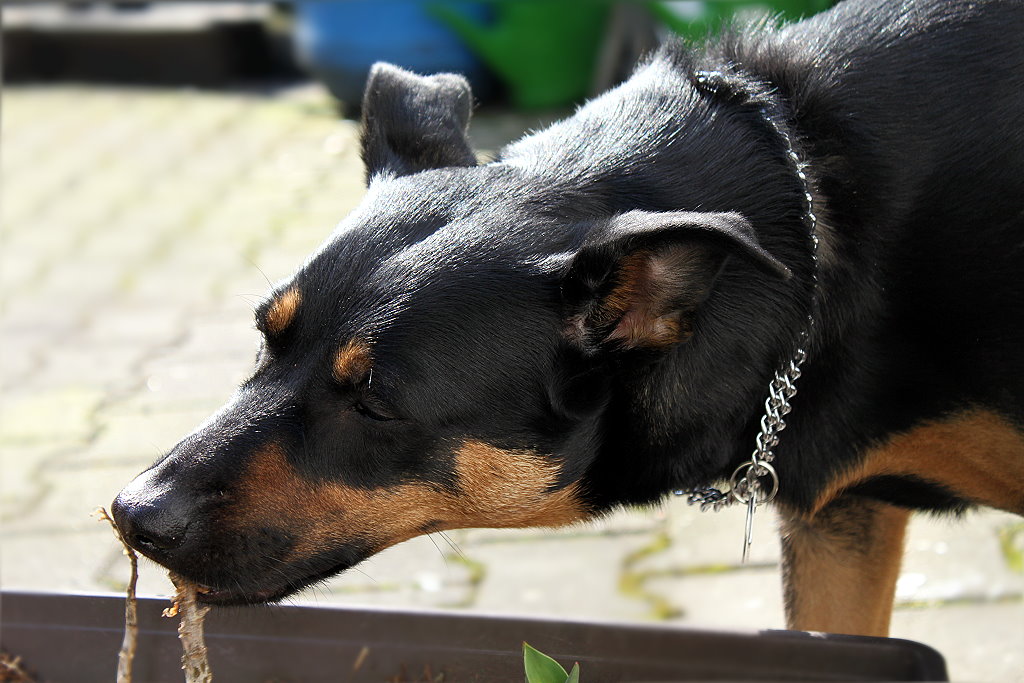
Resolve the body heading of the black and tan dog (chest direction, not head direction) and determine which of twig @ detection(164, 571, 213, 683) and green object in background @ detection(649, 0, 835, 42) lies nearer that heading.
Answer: the twig

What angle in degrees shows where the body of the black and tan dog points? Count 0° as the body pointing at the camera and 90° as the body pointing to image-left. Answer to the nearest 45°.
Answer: approximately 90°

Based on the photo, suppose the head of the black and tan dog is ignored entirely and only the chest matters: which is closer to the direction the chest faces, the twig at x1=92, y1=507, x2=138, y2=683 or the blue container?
the twig

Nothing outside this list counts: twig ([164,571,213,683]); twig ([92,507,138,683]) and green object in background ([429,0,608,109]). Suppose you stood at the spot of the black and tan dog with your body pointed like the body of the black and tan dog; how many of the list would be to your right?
1

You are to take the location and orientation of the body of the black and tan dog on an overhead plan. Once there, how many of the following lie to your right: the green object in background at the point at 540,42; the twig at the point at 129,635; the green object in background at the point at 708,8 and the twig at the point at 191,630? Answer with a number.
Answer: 2

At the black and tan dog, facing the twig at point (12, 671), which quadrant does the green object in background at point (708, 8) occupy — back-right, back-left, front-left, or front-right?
back-right

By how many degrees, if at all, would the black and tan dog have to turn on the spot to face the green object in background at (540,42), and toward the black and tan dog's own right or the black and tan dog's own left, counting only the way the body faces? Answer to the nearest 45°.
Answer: approximately 90° to the black and tan dog's own right

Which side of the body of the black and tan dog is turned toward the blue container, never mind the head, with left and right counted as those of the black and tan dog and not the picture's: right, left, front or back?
right
